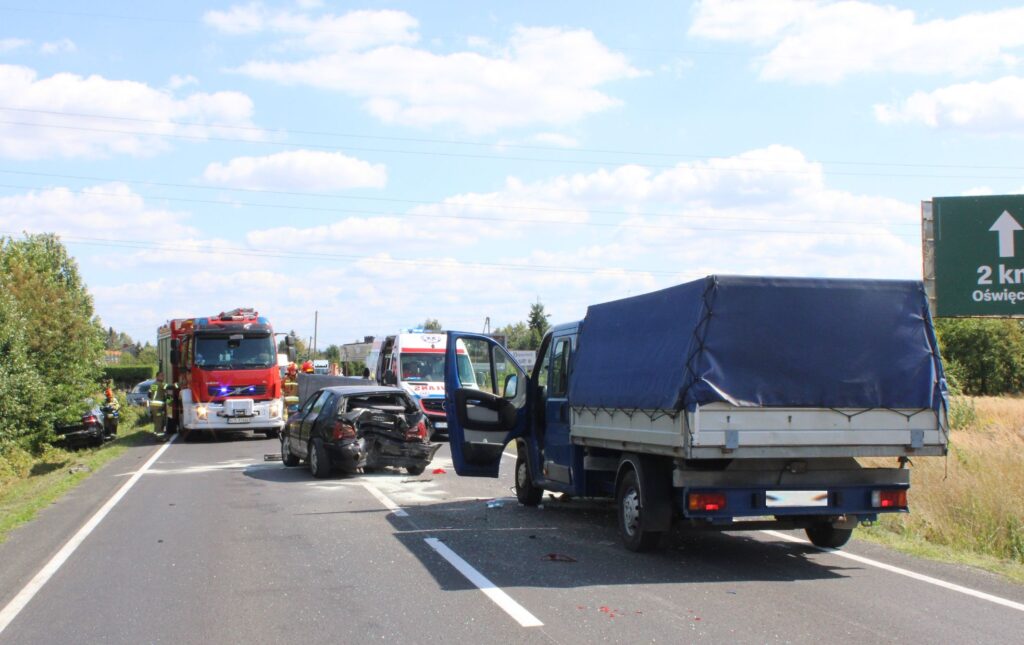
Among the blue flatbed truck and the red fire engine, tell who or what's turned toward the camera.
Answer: the red fire engine

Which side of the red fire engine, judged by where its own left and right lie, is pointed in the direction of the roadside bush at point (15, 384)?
right

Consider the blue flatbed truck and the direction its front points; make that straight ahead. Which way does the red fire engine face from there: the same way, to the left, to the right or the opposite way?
the opposite way

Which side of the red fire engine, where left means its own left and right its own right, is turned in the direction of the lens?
front

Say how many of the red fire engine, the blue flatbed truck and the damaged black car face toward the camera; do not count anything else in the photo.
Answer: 1

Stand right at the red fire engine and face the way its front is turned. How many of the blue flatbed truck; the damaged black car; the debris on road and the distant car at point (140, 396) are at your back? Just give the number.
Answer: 1

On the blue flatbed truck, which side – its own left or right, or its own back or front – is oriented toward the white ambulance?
front

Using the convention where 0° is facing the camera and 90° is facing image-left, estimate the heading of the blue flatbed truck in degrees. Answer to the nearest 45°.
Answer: approximately 135°

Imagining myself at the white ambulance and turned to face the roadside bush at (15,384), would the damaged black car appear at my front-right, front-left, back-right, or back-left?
front-left

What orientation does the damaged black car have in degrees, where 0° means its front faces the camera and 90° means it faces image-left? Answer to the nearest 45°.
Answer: approximately 135°

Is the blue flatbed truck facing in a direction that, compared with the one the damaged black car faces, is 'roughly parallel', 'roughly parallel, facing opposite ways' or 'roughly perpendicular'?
roughly parallel

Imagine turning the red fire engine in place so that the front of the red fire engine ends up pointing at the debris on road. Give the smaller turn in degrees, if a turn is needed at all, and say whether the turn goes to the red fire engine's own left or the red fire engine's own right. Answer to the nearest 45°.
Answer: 0° — it already faces it

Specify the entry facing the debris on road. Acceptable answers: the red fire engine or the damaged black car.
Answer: the red fire engine
